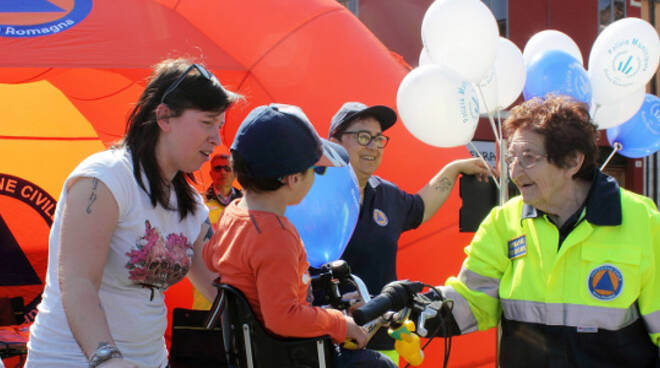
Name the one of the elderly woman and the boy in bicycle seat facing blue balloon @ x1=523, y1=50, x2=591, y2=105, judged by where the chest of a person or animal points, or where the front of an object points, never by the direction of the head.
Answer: the boy in bicycle seat

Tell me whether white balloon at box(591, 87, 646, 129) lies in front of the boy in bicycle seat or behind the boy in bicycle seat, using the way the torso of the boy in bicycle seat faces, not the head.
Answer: in front

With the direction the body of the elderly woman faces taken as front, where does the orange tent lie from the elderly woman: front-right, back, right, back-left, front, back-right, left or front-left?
right

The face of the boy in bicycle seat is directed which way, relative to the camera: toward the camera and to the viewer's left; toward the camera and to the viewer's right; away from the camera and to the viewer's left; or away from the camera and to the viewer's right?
away from the camera and to the viewer's right

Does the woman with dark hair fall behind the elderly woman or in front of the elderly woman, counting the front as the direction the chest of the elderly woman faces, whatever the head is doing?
in front

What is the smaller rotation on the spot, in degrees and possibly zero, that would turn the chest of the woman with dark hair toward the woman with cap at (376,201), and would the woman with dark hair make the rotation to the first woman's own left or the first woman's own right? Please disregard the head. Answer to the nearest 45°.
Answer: approximately 90° to the first woman's own left

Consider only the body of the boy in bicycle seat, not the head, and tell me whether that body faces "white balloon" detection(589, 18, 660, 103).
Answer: yes

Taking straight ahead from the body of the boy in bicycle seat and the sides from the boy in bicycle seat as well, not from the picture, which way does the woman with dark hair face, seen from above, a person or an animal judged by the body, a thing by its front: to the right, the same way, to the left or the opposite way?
to the right

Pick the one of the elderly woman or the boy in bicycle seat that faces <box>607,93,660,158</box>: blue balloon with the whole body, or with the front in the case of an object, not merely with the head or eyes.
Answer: the boy in bicycle seat

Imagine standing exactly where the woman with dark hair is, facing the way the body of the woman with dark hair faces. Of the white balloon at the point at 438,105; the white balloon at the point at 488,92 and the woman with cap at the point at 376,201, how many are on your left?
3

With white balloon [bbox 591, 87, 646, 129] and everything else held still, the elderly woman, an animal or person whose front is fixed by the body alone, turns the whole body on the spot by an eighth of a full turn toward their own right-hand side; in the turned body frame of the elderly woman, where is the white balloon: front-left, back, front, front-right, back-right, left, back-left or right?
right

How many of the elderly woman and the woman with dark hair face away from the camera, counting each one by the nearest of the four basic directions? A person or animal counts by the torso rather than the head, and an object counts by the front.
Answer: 0

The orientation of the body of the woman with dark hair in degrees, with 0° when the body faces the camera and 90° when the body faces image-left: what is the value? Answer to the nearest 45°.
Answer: approximately 315°
